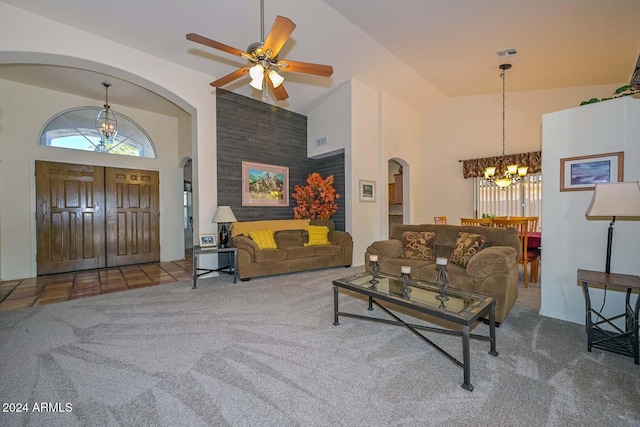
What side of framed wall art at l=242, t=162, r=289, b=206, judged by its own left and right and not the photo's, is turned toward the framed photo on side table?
right

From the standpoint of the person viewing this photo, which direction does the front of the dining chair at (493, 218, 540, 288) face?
facing away from the viewer and to the right of the viewer

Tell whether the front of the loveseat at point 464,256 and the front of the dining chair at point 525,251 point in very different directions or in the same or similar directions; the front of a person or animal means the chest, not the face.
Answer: very different directions

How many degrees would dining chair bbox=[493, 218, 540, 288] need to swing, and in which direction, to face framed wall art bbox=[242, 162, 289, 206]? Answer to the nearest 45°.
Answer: approximately 135° to its left

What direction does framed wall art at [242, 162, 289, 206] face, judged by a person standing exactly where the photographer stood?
facing the viewer and to the right of the viewer

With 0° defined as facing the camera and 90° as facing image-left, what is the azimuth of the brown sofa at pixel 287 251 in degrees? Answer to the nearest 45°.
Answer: approximately 315°

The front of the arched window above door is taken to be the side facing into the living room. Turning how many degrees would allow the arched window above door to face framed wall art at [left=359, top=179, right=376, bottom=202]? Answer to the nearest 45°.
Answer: approximately 45° to its left

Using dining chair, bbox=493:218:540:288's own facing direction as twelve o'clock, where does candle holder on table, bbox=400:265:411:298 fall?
The candle holder on table is roughly at 5 o'clock from the dining chair.

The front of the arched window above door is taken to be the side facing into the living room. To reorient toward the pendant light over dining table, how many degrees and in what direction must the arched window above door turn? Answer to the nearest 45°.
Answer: approximately 45° to its left

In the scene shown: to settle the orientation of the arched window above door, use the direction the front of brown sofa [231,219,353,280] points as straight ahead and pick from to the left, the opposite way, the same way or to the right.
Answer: the same way

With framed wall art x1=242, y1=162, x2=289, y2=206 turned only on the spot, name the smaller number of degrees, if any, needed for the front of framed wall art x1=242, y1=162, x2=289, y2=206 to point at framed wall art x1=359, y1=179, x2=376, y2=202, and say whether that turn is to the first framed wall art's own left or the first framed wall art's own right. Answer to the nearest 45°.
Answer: approximately 45° to the first framed wall art's own left

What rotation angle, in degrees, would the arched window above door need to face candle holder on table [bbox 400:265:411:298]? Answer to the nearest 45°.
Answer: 0° — it already faces it

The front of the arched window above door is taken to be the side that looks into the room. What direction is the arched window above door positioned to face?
toward the camera

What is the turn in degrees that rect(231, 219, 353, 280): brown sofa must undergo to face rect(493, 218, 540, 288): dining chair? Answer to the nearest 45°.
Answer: approximately 45° to its left

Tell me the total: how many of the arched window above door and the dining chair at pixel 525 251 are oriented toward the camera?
1
